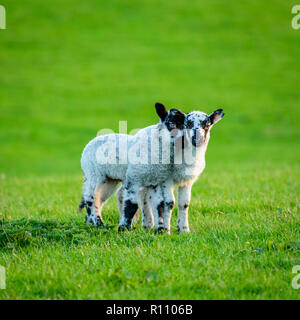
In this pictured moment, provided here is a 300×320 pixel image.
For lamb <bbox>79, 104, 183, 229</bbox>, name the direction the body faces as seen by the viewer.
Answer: to the viewer's right

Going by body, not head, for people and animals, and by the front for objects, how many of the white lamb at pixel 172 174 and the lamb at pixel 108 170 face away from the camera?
0

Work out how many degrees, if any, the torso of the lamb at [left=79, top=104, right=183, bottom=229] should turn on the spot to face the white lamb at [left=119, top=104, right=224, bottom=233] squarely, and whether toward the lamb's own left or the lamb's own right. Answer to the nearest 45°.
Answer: approximately 45° to the lamb's own right
